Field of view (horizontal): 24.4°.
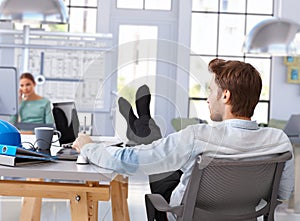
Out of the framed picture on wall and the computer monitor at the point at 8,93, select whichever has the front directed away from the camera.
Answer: the computer monitor

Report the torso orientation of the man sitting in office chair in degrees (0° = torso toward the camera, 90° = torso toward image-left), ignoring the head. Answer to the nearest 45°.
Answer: approximately 135°

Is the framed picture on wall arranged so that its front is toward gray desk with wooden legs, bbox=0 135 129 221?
yes

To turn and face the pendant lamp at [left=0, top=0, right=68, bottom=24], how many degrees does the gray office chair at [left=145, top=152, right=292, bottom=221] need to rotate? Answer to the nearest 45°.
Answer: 0° — it already faces it

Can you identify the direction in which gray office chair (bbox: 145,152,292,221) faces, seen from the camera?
facing away from the viewer and to the left of the viewer

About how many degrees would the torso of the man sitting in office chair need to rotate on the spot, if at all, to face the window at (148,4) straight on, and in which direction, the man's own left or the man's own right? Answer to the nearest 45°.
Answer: approximately 45° to the man's own right

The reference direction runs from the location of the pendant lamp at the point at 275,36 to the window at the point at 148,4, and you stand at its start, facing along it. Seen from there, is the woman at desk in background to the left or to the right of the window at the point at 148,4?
left

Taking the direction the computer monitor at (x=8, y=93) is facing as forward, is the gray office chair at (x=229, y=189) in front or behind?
behind

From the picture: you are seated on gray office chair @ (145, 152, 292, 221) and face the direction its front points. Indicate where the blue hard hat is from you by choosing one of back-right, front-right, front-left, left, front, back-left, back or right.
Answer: front-left

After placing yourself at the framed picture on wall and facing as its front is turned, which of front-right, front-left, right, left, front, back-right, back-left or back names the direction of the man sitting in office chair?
front

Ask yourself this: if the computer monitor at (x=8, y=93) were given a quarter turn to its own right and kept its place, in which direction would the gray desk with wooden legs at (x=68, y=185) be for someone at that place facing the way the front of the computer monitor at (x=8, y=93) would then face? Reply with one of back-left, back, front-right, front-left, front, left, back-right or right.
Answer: right

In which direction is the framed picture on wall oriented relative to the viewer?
toward the camera

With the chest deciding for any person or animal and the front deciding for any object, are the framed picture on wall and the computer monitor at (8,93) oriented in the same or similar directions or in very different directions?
very different directions

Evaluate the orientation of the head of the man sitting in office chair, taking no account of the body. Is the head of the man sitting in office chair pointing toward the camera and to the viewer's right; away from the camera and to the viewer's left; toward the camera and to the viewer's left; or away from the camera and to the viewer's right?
away from the camera and to the viewer's left
